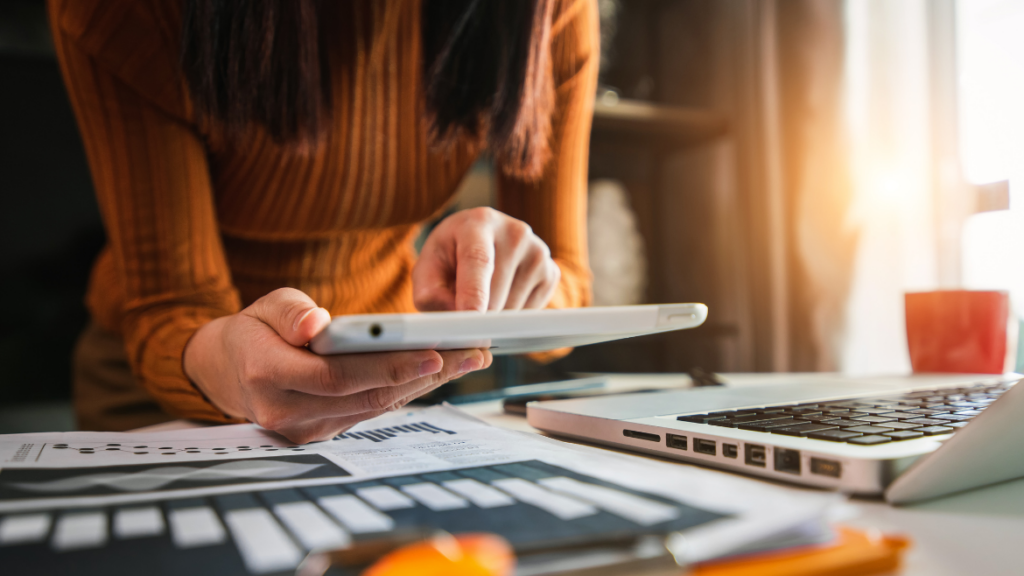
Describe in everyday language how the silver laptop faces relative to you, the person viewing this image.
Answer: facing away from the viewer and to the left of the viewer
